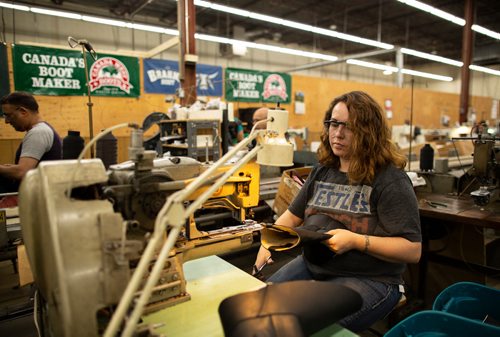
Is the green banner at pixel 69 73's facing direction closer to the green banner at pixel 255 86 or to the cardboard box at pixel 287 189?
the cardboard box

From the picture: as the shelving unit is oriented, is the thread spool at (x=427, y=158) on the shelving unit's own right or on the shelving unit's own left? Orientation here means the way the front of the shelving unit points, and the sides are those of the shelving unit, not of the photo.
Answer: on the shelving unit's own left

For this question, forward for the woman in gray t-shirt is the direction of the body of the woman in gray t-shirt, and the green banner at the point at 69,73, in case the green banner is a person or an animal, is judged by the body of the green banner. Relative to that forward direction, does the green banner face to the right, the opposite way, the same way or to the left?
to the left

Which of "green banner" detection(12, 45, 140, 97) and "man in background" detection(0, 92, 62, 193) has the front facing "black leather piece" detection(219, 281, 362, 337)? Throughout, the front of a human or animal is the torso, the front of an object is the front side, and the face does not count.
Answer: the green banner

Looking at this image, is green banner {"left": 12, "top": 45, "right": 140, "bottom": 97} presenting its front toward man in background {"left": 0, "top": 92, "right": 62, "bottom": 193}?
yes

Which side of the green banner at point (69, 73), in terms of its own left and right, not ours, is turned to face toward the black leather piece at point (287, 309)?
front

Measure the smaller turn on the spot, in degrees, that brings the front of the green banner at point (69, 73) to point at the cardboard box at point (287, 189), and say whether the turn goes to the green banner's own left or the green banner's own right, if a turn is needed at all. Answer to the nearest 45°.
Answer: approximately 45° to the green banner's own left
